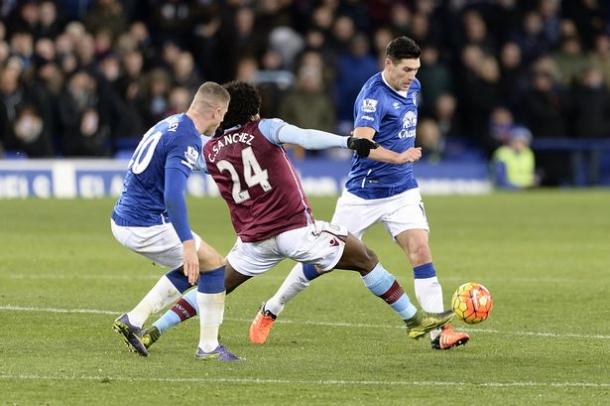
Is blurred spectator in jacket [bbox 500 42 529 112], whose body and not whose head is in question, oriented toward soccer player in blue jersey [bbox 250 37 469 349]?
yes

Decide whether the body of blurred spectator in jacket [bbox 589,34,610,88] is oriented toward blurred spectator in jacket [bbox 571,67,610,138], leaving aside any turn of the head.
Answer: yes

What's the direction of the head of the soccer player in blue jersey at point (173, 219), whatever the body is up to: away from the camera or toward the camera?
away from the camera

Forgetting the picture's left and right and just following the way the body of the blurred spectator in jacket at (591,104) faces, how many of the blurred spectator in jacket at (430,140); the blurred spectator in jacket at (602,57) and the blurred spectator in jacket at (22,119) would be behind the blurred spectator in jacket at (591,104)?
1

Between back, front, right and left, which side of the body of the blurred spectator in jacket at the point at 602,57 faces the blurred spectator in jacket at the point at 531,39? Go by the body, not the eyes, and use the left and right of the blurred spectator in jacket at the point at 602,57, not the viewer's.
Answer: right

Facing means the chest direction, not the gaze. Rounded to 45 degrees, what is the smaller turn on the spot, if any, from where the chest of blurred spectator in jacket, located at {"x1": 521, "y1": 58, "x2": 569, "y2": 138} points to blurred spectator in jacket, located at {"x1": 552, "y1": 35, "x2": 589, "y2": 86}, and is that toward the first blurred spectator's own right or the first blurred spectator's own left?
approximately 180°

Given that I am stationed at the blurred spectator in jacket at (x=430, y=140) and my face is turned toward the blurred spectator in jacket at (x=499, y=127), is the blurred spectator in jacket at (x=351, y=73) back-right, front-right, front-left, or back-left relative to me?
back-left

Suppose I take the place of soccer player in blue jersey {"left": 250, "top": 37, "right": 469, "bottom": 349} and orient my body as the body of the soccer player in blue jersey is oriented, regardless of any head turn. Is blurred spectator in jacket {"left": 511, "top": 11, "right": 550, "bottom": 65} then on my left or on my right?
on my left
